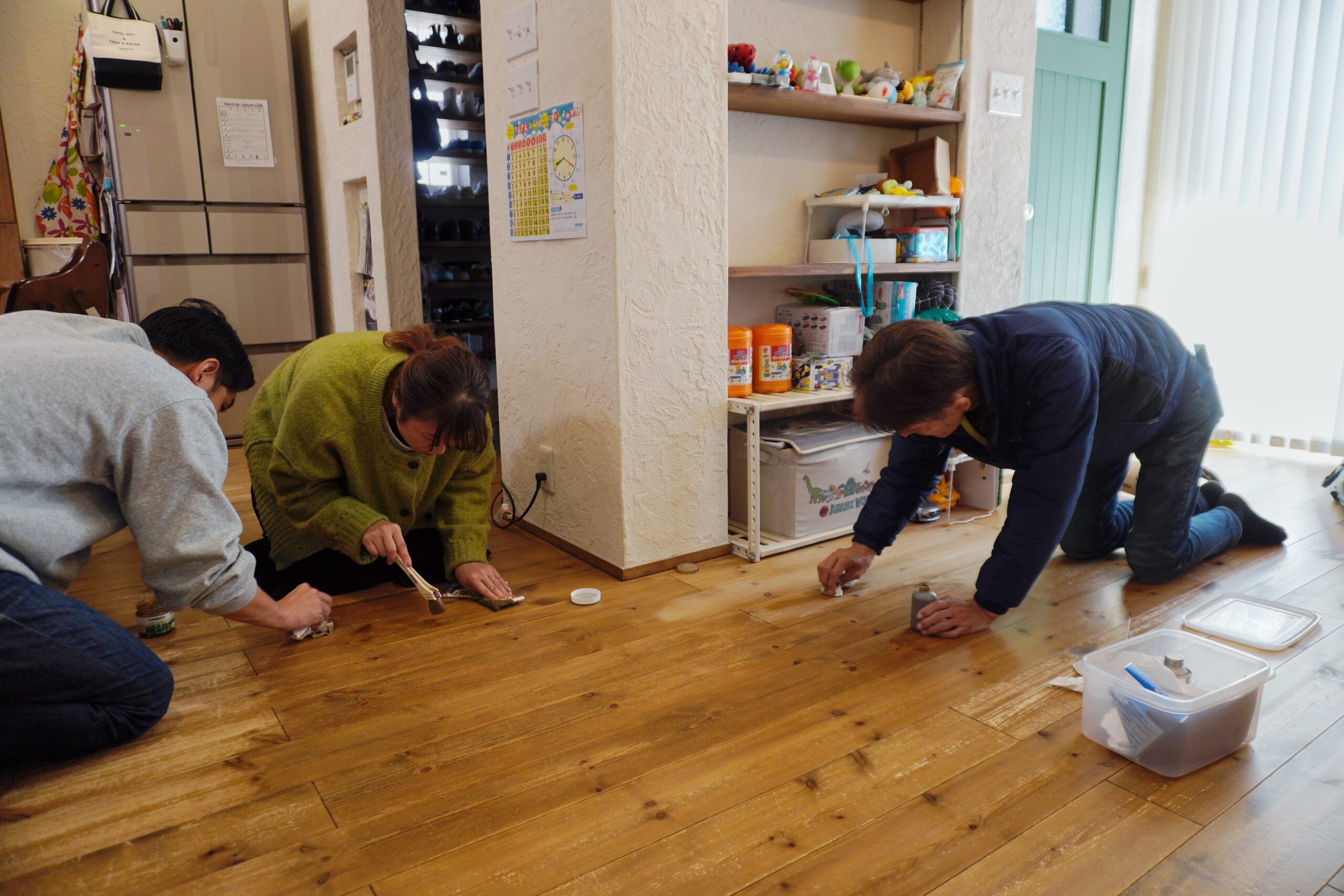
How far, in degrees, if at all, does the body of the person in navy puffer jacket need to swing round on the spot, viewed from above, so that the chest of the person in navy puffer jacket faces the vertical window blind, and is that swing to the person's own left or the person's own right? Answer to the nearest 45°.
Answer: approximately 135° to the person's own right

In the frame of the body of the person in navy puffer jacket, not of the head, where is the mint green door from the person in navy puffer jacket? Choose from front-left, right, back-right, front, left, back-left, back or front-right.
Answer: back-right

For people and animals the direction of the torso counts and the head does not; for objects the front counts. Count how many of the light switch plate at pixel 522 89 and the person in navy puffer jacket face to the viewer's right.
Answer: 0

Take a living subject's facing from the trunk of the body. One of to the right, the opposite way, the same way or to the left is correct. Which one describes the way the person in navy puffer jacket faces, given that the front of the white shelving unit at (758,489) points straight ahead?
to the right

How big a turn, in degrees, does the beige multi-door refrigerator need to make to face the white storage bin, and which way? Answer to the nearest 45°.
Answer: approximately 45° to its left

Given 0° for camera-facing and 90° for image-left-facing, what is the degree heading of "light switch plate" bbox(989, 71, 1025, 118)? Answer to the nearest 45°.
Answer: approximately 315°

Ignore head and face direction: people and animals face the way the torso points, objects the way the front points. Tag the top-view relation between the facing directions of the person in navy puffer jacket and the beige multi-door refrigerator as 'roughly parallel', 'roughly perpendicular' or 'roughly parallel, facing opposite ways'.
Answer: roughly perpendicular

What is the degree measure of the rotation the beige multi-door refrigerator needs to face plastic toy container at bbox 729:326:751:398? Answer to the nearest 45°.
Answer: approximately 45° to its left

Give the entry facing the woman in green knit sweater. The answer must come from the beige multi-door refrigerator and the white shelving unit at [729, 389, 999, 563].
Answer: the beige multi-door refrigerator

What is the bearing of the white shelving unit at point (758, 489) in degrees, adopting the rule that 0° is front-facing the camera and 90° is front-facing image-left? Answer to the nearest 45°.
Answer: approximately 315°
